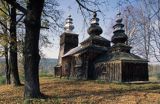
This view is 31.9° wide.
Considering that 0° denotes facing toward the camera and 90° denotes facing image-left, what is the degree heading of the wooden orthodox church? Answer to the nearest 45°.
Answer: approximately 135°
